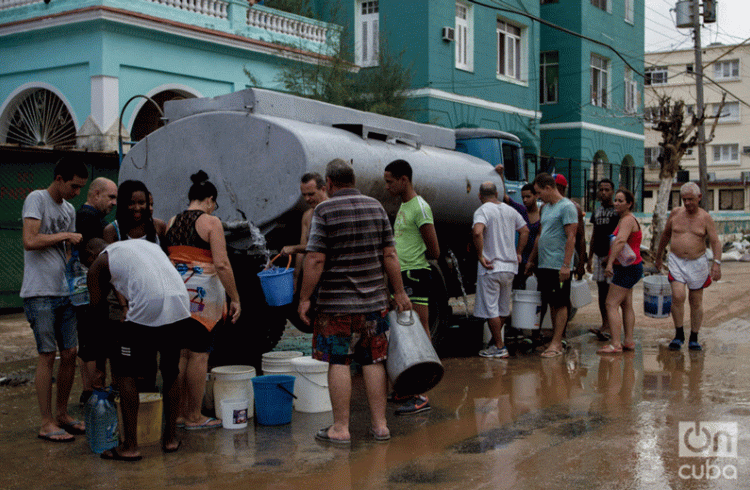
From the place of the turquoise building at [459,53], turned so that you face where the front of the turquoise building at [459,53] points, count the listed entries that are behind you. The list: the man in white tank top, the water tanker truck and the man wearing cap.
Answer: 0

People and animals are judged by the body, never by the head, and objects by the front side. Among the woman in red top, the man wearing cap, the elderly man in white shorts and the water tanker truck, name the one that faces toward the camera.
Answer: the elderly man in white shorts

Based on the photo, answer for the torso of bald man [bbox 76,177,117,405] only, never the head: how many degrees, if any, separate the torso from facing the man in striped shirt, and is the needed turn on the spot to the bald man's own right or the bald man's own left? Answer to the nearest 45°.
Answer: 0° — they already face them

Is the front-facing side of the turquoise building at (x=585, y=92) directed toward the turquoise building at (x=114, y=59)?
no

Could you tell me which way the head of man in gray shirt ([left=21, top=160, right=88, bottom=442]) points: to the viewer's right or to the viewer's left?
to the viewer's right

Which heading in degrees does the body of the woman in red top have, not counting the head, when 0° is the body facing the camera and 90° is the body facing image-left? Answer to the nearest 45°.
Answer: approximately 90°

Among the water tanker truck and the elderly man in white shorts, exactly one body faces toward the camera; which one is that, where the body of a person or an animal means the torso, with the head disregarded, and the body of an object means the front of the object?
the elderly man in white shorts

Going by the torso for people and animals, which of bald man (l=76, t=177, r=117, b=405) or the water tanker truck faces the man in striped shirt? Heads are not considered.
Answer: the bald man

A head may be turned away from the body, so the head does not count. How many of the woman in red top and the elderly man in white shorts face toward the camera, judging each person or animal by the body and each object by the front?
1

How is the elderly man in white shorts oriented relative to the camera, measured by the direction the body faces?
toward the camera

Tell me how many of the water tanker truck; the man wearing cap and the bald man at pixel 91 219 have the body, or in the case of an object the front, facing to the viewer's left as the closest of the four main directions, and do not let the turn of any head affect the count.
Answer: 1

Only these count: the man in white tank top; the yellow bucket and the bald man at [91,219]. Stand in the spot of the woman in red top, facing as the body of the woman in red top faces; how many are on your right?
0

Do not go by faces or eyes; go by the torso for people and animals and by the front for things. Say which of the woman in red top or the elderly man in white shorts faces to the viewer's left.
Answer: the woman in red top

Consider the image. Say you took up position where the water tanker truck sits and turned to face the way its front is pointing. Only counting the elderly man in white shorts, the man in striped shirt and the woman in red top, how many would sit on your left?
0
